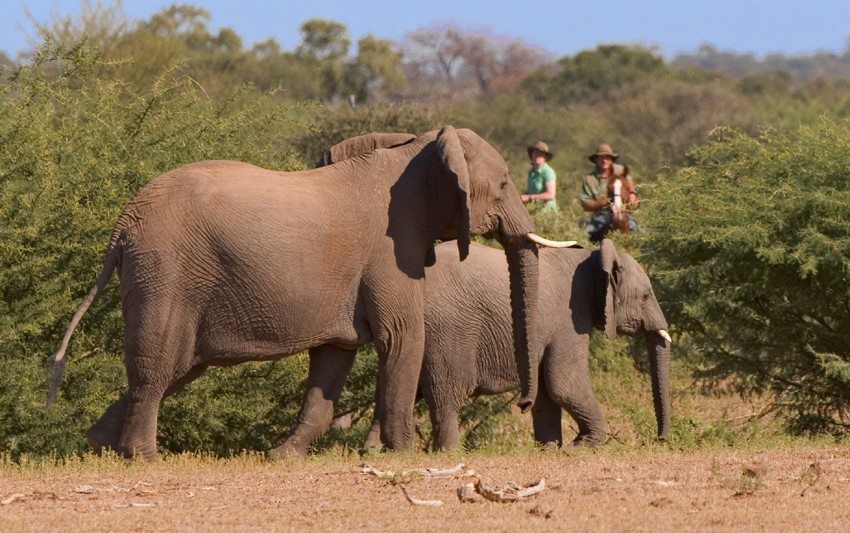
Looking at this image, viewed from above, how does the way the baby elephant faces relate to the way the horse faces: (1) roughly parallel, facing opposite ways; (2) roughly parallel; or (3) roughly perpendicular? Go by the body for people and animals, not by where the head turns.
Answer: roughly perpendicular

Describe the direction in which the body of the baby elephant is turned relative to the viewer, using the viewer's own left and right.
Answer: facing to the right of the viewer

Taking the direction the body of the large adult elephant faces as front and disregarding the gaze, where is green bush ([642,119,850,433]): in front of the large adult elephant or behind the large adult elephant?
in front

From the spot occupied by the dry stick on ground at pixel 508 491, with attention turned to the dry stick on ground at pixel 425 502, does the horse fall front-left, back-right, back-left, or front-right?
back-right

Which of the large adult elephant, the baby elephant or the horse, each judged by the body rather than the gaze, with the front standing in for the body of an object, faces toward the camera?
the horse

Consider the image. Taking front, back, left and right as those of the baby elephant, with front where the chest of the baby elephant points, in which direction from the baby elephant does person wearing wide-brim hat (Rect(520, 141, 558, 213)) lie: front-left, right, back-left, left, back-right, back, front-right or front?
left

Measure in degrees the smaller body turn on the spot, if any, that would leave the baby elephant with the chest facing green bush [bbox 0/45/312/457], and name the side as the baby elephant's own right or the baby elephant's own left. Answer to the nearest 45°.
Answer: approximately 180°

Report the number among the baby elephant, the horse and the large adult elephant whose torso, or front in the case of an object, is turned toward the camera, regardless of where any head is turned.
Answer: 1

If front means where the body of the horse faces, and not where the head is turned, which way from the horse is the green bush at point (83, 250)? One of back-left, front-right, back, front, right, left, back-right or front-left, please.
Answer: front-right

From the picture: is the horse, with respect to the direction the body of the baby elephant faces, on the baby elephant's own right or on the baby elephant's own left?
on the baby elephant's own left

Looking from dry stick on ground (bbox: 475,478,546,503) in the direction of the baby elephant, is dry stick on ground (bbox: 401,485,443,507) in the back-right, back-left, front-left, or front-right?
back-left

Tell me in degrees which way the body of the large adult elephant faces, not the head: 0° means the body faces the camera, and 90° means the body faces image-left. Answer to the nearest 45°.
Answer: approximately 270°
